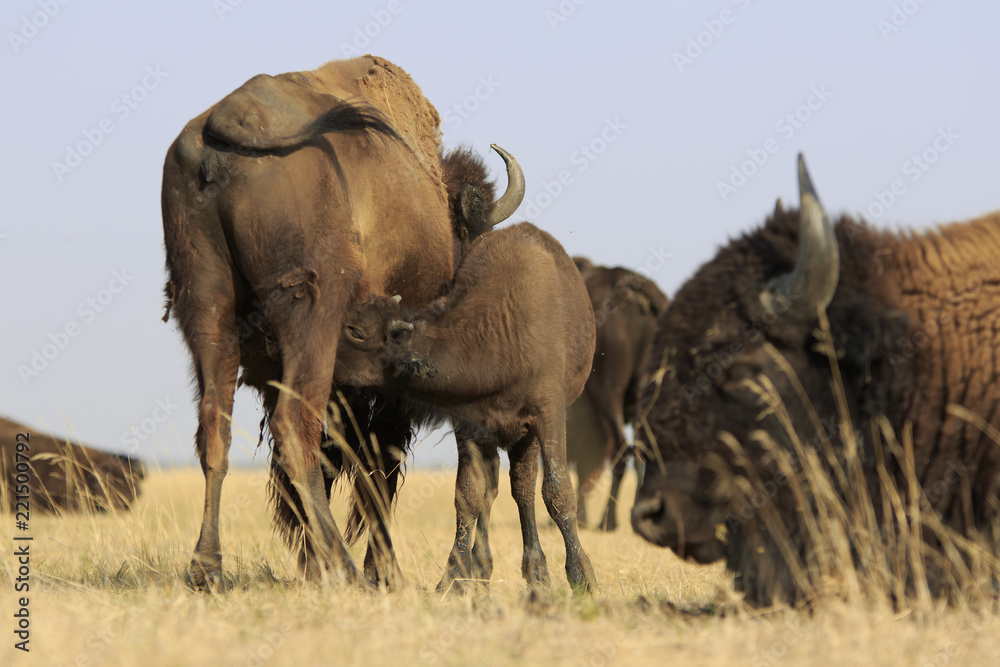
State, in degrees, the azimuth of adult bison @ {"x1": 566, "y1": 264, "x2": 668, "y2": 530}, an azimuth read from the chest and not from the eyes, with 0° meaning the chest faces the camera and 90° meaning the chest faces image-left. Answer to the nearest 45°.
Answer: approximately 135°

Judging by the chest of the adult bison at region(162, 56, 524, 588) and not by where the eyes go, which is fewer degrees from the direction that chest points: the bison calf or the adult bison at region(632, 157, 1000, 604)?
the bison calf

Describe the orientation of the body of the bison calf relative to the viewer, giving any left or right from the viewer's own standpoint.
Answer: facing the viewer and to the left of the viewer

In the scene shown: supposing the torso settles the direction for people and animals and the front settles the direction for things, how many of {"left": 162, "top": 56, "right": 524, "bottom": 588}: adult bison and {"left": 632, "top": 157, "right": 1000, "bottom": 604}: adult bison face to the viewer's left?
1

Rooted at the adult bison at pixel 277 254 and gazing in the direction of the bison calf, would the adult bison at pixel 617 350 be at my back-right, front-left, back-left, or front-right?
front-left

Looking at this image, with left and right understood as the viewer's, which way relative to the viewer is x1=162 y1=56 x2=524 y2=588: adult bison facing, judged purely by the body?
facing away from the viewer and to the right of the viewer

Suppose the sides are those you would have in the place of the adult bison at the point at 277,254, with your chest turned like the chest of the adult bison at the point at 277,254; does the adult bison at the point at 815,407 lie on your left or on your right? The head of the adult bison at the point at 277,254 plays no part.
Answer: on your right

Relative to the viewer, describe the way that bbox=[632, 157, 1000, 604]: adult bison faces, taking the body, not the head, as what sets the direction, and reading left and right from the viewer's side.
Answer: facing to the left of the viewer

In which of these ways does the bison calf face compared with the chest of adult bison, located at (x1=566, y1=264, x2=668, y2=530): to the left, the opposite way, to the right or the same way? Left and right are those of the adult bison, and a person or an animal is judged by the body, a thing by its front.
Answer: to the left

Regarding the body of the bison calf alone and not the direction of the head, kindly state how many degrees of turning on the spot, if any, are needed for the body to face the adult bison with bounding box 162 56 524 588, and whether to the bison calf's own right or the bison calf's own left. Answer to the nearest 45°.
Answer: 0° — it already faces it
